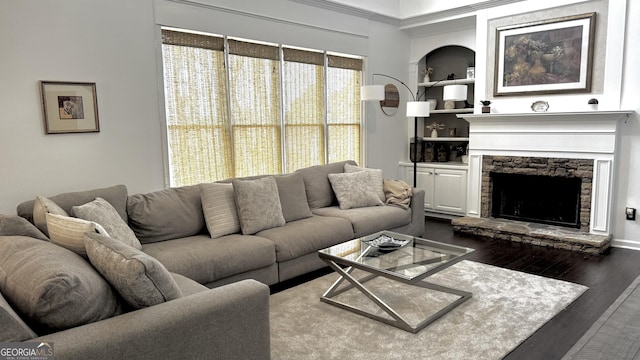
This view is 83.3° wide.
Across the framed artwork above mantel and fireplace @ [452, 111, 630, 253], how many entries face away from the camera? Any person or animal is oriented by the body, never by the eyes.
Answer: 0

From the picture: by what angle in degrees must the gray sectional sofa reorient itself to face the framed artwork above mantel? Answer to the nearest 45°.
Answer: approximately 45° to its left

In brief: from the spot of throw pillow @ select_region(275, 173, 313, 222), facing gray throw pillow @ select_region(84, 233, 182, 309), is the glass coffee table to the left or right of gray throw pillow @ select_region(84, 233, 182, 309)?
left

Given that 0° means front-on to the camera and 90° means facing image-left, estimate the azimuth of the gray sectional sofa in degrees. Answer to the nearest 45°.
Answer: approximately 315°

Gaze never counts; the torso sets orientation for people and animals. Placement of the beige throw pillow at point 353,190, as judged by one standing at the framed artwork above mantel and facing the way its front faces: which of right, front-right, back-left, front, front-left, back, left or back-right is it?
front

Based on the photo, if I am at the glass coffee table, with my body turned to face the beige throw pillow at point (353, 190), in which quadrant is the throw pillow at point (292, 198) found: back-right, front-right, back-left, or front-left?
front-left

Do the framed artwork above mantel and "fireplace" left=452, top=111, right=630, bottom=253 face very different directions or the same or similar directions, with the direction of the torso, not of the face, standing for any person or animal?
same or similar directions

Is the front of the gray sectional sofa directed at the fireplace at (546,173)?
no

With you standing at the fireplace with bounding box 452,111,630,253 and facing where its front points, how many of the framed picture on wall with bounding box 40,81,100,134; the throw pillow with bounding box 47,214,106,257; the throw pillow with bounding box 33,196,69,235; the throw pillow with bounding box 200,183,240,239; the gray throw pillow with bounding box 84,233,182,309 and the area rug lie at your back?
0

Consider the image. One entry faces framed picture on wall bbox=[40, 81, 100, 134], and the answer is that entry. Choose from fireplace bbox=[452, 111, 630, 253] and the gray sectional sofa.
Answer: the fireplace

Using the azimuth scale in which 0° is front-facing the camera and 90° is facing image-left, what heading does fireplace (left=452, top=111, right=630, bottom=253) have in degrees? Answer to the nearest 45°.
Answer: approximately 45°

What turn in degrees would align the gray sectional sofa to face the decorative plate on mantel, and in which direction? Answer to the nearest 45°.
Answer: approximately 45° to its left

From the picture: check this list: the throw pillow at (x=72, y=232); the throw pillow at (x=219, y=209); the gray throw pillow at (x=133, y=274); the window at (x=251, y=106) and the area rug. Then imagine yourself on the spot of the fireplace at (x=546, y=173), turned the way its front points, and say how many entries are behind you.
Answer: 0
